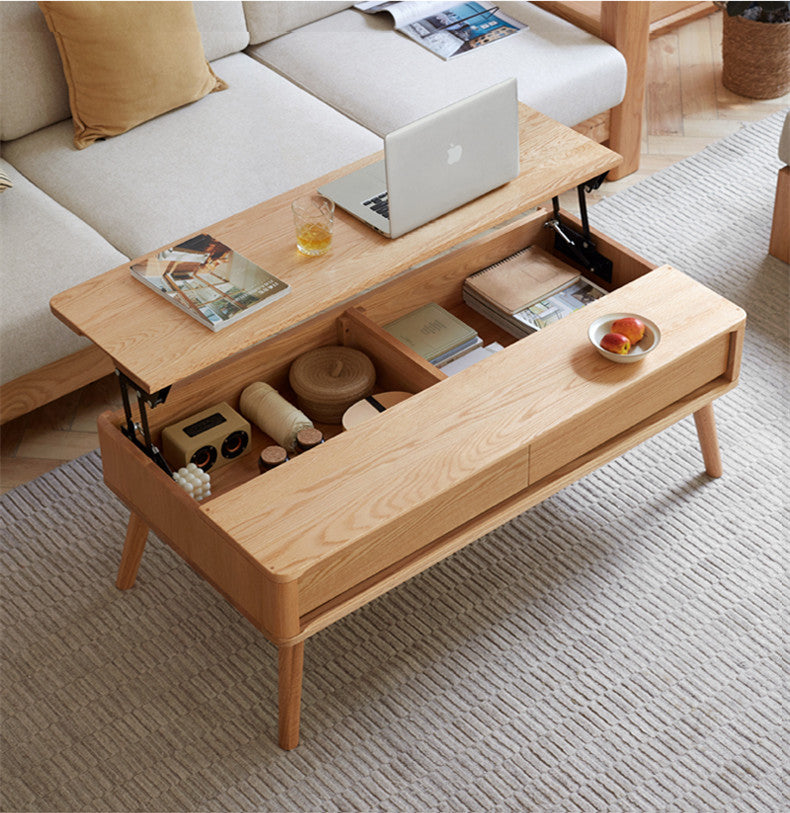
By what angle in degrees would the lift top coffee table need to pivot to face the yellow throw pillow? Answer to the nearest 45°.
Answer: approximately 180°

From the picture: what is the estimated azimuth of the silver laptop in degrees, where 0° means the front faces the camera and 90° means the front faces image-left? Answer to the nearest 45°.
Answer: approximately 135°

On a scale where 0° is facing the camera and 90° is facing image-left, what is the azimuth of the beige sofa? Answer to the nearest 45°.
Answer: approximately 315°

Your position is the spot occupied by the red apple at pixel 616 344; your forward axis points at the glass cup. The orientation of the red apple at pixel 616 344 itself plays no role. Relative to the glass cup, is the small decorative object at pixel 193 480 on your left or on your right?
left

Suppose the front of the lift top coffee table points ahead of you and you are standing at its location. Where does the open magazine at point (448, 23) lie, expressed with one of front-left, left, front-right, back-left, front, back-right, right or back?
back-left

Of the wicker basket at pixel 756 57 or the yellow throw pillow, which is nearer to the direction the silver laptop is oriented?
the yellow throw pillow

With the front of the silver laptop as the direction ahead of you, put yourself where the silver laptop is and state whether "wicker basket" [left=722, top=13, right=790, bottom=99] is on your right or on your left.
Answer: on your right

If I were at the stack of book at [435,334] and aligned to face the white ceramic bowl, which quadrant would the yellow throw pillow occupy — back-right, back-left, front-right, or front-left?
back-left

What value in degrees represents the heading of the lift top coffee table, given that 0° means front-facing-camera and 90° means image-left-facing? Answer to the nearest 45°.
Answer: approximately 315°
